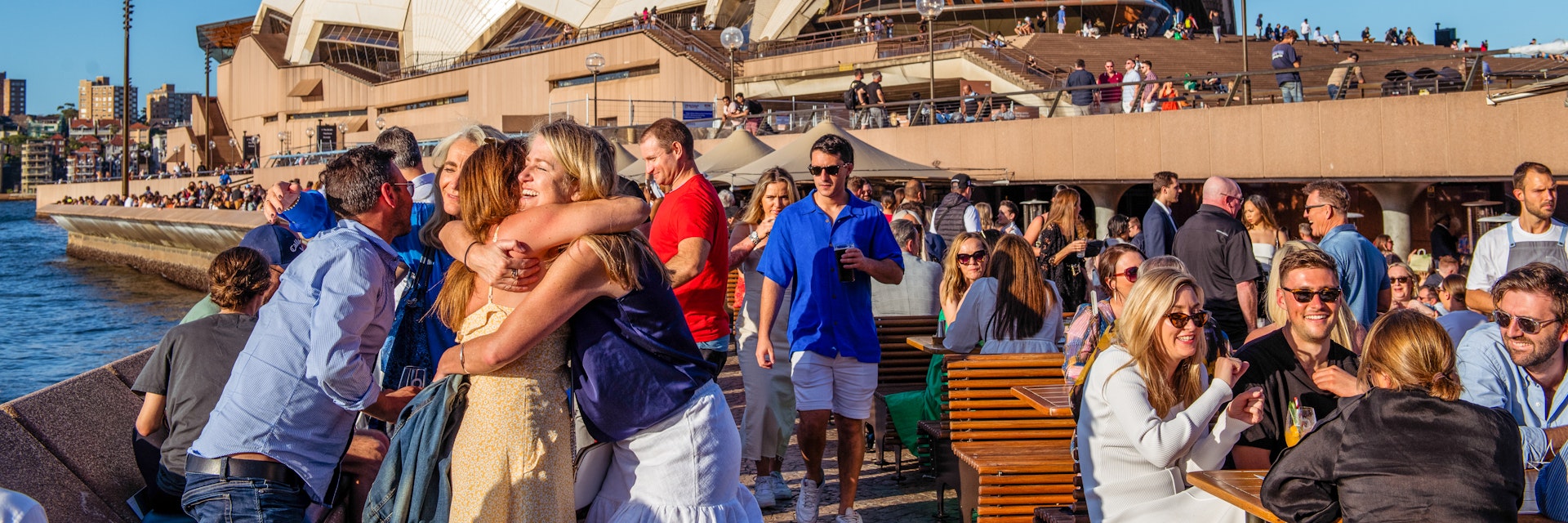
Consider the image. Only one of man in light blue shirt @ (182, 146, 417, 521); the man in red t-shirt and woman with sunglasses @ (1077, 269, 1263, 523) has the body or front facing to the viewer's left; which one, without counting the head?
the man in red t-shirt

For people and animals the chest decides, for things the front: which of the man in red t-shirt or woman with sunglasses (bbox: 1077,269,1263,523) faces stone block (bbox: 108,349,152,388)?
the man in red t-shirt

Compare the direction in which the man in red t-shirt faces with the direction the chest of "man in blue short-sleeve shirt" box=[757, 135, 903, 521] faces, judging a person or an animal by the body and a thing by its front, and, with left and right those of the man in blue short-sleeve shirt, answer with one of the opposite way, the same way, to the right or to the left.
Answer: to the right

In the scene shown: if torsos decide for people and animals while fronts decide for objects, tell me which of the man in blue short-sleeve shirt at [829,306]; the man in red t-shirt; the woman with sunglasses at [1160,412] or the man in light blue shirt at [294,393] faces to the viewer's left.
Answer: the man in red t-shirt

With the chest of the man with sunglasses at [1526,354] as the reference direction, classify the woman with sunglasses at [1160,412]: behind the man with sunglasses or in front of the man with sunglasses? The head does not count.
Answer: in front

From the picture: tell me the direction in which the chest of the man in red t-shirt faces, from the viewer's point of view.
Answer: to the viewer's left

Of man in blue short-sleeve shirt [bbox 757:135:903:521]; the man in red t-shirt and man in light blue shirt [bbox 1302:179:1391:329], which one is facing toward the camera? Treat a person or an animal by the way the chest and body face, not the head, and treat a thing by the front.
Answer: the man in blue short-sleeve shirt

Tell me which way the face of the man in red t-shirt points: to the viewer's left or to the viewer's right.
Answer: to the viewer's left
